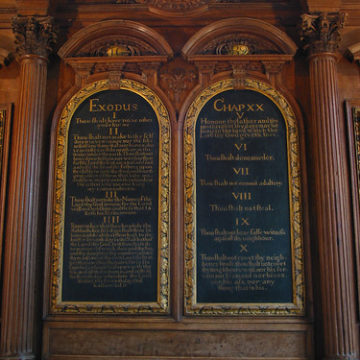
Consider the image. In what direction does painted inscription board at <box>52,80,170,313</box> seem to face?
toward the camera

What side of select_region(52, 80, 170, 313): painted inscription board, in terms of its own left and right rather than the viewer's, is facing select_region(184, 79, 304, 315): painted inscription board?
left

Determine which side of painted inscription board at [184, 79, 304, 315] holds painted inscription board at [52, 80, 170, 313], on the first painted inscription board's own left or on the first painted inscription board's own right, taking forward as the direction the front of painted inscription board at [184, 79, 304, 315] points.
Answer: on the first painted inscription board's own right

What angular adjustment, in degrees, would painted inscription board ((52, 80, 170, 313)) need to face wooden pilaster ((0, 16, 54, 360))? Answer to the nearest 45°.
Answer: approximately 90° to its right

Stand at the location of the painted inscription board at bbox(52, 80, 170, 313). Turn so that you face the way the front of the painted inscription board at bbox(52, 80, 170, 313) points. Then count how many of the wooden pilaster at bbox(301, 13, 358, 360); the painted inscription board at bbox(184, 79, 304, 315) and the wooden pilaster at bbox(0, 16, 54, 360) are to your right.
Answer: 1

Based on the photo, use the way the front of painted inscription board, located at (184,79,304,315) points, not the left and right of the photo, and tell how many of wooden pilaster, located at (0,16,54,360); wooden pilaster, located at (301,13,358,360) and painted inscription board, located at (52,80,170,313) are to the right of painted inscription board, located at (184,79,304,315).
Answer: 2

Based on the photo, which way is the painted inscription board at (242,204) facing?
toward the camera

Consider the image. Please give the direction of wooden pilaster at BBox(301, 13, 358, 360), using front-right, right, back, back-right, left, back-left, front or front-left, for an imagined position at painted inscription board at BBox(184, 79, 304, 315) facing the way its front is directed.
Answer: left

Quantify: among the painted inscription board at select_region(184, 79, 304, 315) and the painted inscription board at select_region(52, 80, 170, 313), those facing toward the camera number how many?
2
